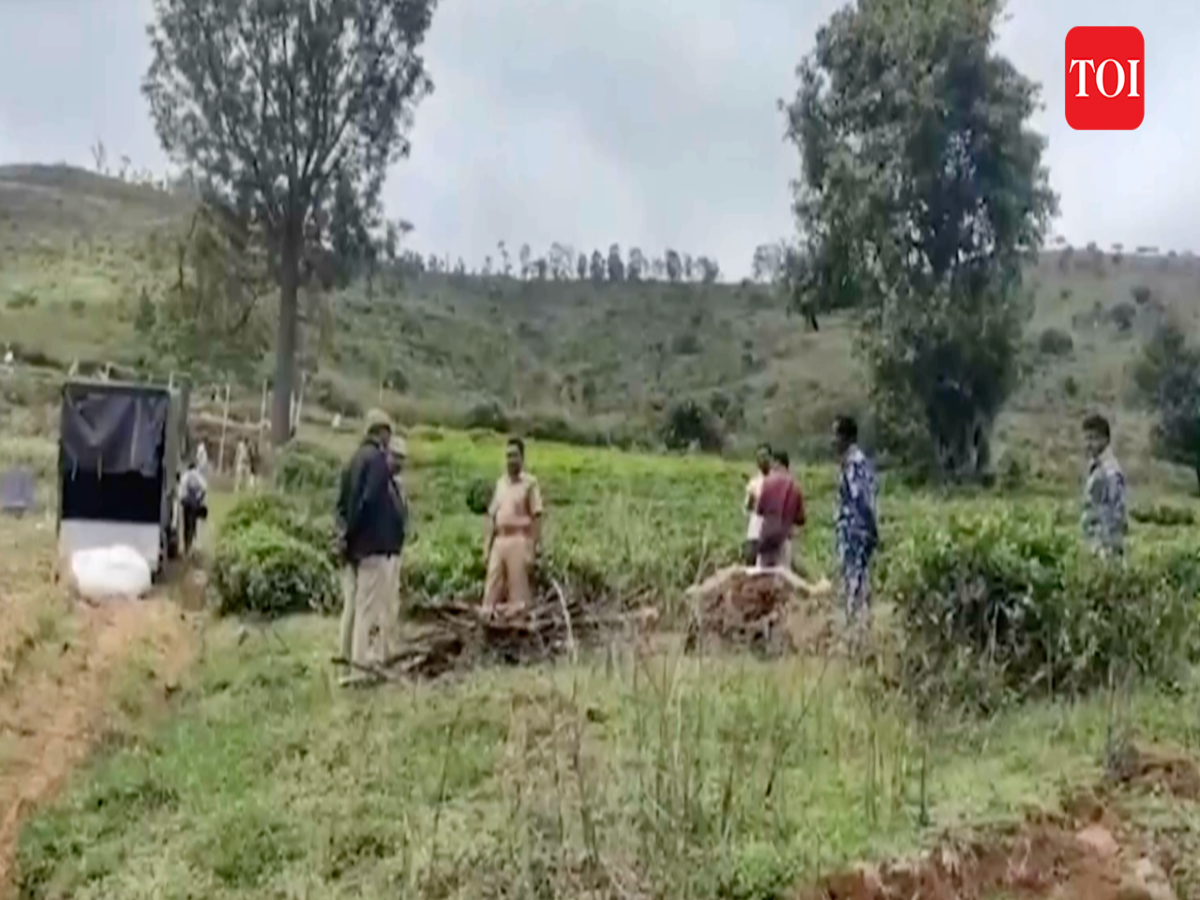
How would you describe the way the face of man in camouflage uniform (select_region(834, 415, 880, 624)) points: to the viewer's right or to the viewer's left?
to the viewer's left

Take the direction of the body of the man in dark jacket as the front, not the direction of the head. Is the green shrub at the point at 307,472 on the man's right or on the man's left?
on the man's left

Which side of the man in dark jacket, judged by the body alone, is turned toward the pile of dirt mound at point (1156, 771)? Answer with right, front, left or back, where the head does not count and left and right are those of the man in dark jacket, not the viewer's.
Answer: right

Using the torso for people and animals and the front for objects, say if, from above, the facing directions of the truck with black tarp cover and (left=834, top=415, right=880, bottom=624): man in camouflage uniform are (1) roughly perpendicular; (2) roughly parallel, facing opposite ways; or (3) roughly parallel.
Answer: roughly perpendicular

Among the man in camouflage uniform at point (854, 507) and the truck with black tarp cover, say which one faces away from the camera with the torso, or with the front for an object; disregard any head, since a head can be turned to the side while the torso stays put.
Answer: the truck with black tarp cover

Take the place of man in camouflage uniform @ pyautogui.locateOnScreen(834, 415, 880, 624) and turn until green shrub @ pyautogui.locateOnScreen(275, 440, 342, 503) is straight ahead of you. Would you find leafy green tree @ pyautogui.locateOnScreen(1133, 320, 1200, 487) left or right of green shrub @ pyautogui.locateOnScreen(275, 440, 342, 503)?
right

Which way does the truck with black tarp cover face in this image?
away from the camera

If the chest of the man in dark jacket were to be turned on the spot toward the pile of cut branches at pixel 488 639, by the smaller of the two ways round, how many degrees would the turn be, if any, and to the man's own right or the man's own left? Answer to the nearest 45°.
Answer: approximately 45° to the man's own right

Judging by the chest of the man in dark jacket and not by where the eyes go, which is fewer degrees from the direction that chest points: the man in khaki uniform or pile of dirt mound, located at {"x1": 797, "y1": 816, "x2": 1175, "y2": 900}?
the man in khaki uniform

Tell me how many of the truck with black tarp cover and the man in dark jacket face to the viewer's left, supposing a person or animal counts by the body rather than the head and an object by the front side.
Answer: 0

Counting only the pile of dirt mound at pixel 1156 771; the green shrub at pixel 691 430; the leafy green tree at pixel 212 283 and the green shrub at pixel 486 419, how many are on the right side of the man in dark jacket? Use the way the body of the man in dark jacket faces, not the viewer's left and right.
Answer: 1

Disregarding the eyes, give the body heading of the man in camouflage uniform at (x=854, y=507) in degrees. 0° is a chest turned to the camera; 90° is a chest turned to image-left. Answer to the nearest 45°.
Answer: approximately 90°

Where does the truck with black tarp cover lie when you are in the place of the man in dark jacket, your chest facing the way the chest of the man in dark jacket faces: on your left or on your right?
on your left
